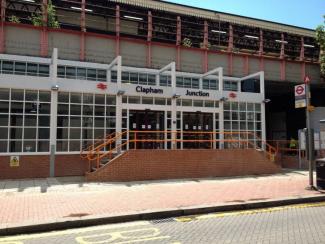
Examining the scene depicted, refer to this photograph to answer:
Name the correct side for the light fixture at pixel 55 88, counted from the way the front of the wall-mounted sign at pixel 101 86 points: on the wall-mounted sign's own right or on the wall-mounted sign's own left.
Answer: on the wall-mounted sign's own right

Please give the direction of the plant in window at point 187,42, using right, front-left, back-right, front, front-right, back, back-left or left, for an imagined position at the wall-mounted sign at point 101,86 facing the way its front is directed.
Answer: back-left

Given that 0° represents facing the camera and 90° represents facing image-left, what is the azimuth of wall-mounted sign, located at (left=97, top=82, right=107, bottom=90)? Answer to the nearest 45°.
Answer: approximately 0°
